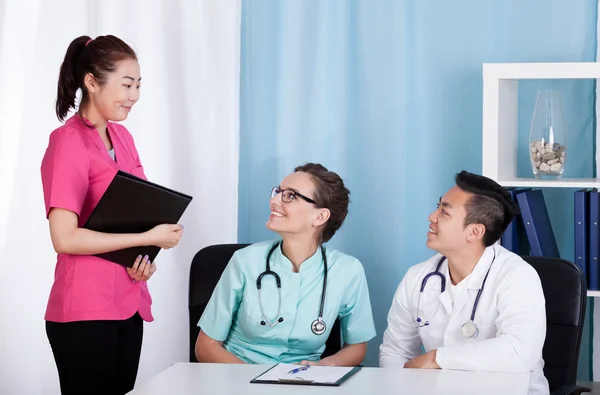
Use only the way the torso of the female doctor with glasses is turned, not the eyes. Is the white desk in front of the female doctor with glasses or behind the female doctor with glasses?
in front

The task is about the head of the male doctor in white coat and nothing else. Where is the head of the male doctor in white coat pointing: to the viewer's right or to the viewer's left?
to the viewer's left

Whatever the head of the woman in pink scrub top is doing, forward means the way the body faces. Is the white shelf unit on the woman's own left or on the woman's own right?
on the woman's own left

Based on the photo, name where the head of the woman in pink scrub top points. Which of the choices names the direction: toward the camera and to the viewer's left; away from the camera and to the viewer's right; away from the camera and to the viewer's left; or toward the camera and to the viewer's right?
toward the camera and to the viewer's right

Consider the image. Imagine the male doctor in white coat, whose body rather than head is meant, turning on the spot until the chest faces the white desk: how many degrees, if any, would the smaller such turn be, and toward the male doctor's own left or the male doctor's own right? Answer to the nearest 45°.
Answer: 0° — they already face it

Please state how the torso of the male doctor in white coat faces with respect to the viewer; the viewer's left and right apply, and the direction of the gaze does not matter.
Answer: facing the viewer and to the left of the viewer

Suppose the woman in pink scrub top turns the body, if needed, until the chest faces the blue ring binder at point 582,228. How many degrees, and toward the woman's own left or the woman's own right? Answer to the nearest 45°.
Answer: approximately 45° to the woman's own left

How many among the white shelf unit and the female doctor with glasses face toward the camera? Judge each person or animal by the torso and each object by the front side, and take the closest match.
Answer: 2

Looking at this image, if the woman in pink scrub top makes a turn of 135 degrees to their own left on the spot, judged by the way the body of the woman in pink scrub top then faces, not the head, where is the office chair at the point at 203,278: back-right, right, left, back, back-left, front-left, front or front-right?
front-right

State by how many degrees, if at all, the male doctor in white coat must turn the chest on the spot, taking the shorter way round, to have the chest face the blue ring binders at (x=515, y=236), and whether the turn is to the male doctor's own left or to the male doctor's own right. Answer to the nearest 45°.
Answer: approximately 135° to the male doctor's own right

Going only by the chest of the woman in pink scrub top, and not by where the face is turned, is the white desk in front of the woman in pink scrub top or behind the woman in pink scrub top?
in front

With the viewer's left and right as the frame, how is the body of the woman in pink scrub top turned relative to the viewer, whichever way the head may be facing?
facing the viewer and to the right of the viewer
